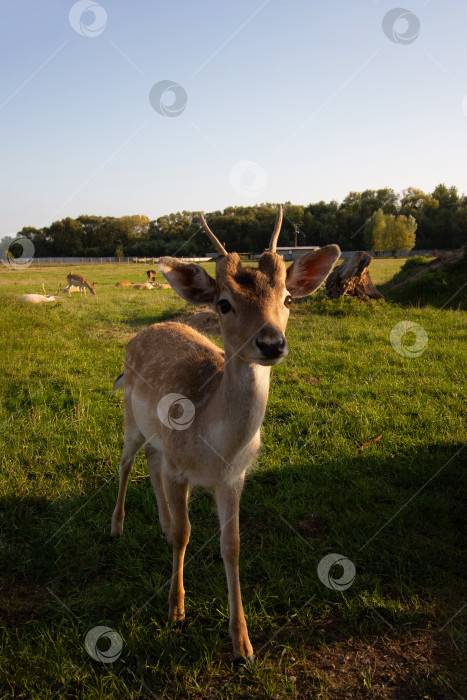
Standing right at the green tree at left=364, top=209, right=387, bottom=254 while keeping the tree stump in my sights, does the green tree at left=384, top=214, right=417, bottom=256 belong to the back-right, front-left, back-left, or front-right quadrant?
back-left

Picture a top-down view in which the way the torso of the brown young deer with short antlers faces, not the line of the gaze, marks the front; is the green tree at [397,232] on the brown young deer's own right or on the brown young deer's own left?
on the brown young deer's own left

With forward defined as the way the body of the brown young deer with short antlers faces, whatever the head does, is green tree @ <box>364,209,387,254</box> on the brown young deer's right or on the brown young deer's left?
on the brown young deer's left

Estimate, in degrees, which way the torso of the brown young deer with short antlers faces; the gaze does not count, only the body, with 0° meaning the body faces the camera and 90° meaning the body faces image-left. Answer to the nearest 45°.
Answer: approximately 315°

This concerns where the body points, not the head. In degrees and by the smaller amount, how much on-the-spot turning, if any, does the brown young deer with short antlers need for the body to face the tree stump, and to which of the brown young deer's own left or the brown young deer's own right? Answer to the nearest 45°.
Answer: approximately 135° to the brown young deer's own left
